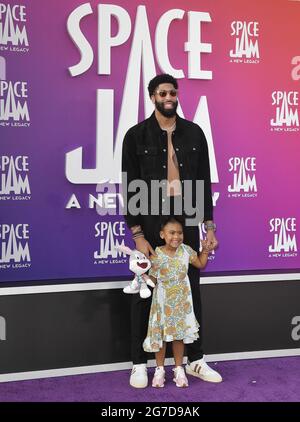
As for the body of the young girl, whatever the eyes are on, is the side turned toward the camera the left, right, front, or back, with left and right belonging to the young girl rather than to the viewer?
front
